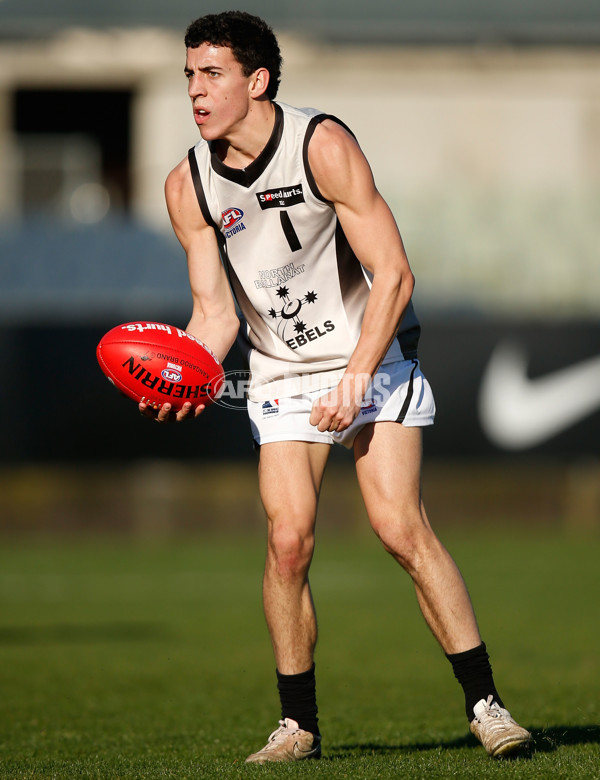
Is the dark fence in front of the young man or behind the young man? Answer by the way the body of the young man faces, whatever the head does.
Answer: behind

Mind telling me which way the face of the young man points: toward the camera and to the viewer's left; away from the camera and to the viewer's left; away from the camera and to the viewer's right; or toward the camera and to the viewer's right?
toward the camera and to the viewer's left
